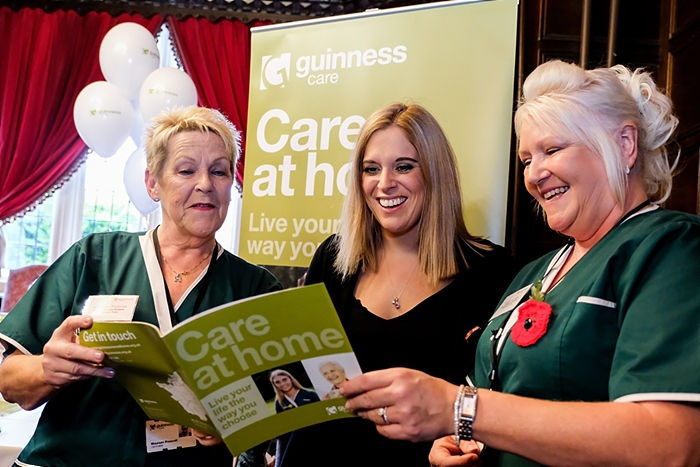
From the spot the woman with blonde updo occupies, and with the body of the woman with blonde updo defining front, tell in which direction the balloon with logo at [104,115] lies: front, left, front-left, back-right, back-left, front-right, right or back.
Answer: right

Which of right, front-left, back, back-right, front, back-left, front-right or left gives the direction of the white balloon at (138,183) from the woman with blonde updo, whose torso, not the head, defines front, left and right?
right

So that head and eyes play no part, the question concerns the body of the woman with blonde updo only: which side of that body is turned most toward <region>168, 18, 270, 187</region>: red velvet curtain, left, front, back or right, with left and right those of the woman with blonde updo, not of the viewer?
right

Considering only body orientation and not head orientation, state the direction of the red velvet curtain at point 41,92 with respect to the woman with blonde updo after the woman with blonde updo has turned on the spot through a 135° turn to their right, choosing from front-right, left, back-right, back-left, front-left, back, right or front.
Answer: front-left

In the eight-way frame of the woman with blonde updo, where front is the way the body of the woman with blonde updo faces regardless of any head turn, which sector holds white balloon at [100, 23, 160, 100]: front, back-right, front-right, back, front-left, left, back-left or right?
right

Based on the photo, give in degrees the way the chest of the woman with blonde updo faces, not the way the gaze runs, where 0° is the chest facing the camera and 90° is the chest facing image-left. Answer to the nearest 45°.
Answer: approximately 45°

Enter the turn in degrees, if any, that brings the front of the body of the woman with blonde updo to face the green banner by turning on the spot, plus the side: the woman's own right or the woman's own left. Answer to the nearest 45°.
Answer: approximately 90° to the woman's own right
